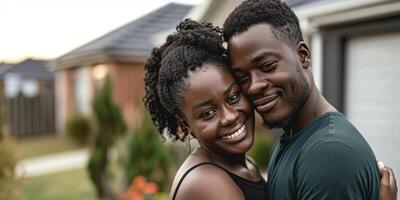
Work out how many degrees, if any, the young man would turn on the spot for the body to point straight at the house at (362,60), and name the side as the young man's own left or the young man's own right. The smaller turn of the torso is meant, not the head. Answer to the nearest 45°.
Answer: approximately 135° to the young man's own right

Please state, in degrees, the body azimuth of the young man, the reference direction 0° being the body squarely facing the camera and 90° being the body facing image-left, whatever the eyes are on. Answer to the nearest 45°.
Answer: approximately 45°

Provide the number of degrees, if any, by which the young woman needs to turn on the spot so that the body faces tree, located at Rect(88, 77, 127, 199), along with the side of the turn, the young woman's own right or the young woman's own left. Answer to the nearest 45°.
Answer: approximately 135° to the young woman's own left

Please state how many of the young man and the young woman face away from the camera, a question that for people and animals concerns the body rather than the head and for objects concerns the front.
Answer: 0

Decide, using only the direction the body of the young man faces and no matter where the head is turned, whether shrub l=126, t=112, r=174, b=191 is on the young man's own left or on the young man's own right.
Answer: on the young man's own right

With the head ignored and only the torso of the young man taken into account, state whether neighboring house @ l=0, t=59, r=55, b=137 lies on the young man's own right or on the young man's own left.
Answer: on the young man's own right

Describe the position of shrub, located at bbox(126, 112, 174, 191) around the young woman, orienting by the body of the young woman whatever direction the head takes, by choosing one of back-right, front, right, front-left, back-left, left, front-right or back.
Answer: back-left

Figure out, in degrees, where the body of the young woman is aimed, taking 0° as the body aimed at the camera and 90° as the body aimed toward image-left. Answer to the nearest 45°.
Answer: approximately 315°

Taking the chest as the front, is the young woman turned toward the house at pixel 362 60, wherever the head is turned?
no
